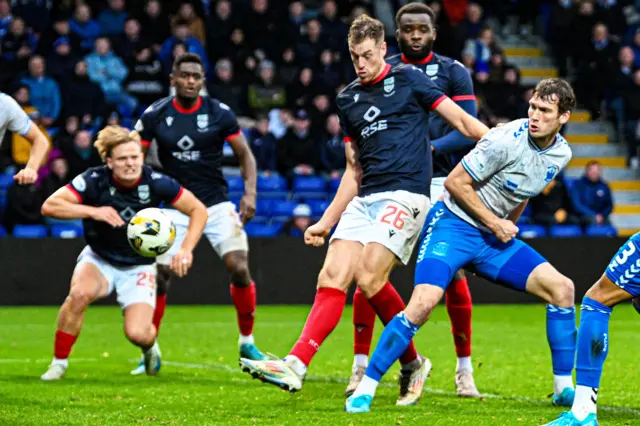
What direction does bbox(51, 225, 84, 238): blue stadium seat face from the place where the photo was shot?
facing the viewer

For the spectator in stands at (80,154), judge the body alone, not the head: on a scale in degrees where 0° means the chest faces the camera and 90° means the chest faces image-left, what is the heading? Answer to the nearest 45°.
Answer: approximately 0°

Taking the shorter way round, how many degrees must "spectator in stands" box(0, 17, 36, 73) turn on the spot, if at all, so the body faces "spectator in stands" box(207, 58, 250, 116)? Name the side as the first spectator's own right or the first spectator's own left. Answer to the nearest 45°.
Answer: approximately 90° to the first spectator's own left

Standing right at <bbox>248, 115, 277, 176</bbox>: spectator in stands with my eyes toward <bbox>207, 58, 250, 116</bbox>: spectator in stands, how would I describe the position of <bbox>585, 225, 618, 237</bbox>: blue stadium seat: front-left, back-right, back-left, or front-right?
back-right

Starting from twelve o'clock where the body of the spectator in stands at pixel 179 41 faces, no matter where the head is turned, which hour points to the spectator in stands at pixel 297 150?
the spectator in stands at pixel 297 150 is roughly at 10 o'clock from the spectator in stands at pixel 179 41.

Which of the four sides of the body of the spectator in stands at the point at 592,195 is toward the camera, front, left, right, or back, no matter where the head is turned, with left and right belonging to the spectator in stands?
front

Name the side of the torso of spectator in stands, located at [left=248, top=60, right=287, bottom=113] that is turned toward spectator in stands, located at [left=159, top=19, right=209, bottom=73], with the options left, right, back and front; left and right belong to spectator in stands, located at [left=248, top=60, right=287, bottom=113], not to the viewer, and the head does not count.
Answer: right

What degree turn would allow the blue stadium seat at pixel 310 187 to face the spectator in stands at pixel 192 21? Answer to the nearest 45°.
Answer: approximately 135° to its right

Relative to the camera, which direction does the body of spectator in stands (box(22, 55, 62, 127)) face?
toward the camera

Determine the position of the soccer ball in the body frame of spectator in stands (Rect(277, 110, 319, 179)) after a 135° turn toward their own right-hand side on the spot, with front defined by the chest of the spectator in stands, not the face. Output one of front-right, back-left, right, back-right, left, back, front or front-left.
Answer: back-left

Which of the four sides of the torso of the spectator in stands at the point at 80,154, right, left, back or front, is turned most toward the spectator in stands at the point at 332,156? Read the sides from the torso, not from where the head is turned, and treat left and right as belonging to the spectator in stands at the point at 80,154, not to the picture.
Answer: left

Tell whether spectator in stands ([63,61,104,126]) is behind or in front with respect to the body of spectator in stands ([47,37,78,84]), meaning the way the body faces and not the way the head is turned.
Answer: in front
